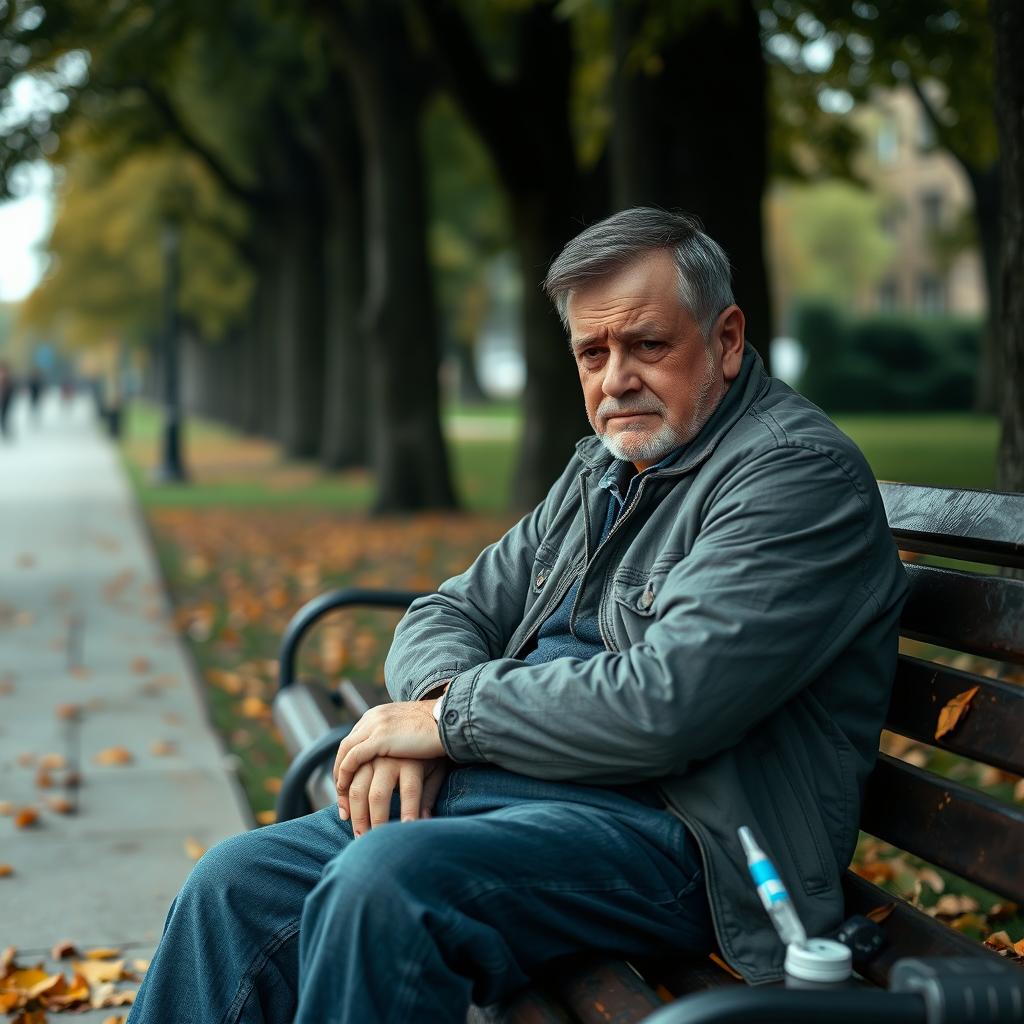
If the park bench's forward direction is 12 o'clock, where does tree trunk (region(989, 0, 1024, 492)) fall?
The tree trunk is roughly at 5 o'clock from the park bench.

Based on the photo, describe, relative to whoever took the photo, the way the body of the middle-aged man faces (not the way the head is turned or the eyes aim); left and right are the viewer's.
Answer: facing the viewer and to the left of the viewer

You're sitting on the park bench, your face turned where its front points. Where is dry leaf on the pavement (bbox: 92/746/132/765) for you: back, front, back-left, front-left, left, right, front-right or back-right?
right

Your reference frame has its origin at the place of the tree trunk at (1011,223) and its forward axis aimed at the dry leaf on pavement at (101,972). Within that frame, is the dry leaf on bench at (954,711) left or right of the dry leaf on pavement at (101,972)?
left

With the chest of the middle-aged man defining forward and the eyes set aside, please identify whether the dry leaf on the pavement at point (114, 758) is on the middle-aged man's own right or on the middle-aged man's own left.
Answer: on the middle-aged man's own right

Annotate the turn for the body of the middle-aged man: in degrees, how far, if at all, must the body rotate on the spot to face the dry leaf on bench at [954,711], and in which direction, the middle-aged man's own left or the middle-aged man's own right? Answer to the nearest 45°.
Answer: approximately 135° to the middle-aged man's own left

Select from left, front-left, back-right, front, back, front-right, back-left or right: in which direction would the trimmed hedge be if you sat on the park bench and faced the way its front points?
back-right

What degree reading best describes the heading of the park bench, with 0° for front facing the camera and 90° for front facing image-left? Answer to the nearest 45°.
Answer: approximately 45°

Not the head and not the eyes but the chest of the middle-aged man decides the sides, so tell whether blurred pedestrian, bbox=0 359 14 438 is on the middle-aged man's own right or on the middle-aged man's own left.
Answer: on the middle-aged man's own right
